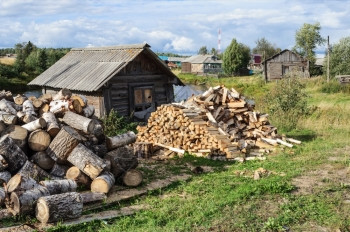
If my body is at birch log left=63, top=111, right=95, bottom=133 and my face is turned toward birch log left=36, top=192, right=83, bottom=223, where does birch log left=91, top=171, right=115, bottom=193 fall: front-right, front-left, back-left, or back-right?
front-left

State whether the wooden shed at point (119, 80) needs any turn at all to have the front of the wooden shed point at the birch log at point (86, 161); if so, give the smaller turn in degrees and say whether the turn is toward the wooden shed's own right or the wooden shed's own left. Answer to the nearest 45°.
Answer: approximately 45° to the wooden shed's own right

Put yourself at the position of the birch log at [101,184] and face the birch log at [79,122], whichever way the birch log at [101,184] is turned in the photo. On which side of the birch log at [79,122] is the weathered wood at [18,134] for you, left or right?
left

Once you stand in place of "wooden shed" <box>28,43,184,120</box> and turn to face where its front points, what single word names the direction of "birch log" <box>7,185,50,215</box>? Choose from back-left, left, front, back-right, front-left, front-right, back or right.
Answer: front-right

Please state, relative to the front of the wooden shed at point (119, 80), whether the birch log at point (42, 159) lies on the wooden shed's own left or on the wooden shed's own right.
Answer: on the wooden shed's own right

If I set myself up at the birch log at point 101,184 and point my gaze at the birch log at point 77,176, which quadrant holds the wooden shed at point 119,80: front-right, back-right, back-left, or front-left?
front-right

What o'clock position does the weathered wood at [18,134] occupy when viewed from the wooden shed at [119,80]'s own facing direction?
The weathered wood is roughly at 2 o'clock from the wooden shed.

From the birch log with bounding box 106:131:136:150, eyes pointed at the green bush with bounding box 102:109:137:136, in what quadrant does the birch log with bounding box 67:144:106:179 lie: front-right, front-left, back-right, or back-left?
back-left

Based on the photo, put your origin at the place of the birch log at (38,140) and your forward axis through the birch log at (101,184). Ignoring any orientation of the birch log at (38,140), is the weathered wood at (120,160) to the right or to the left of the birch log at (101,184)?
left

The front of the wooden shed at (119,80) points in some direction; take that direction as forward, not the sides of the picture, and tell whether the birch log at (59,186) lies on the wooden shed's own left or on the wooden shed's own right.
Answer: on the wooden shed's own right

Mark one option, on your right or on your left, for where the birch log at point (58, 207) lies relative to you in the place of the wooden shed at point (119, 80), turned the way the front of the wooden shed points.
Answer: on your right

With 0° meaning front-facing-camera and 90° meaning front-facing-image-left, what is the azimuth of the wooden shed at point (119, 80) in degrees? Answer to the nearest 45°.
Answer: approximately 315°

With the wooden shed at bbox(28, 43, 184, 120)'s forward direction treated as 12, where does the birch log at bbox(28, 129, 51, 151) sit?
The birch log is roughly at 2 o'clock from the wooden shed.
